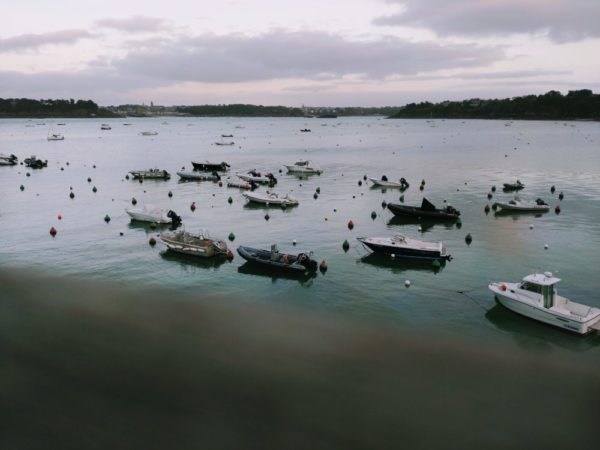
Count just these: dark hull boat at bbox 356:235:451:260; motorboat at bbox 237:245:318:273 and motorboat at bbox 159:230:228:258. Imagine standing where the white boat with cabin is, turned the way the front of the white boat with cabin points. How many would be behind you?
0

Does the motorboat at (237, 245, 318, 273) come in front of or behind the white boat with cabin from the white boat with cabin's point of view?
in front

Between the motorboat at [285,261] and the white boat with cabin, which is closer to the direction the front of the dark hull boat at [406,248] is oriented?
the motorboat

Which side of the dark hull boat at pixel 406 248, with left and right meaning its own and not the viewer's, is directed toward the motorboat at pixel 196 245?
front

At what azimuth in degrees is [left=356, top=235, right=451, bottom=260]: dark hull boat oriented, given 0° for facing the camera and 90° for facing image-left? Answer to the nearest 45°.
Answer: approximately 90°

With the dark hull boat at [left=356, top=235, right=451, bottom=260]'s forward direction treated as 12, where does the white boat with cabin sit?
The white boat with cabin is roughly at 8 o'clock from the dark hull boat.

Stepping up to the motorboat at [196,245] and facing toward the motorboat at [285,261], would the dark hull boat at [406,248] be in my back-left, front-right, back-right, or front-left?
front-left

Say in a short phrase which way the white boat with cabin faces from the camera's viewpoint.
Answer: facing away from the viewer and to the left of the viewer

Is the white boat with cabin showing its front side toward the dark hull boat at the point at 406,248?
yes

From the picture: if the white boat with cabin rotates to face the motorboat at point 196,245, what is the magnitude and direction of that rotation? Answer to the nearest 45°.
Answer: approximately 45° to its left

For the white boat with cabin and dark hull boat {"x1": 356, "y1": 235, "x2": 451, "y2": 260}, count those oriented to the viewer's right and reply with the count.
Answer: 0

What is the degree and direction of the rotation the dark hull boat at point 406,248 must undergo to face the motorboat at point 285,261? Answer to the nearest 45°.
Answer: approximately 45° to its left

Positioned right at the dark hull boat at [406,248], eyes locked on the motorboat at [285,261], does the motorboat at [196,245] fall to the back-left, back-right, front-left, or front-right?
front-right
